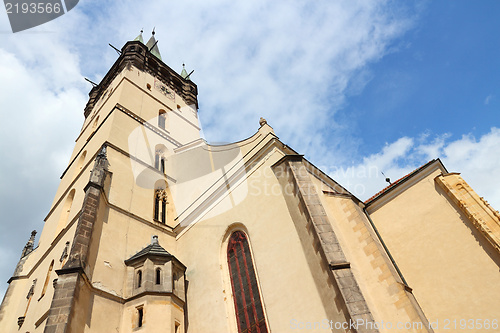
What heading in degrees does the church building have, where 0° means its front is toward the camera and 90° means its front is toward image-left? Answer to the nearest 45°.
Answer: approximately 45°
